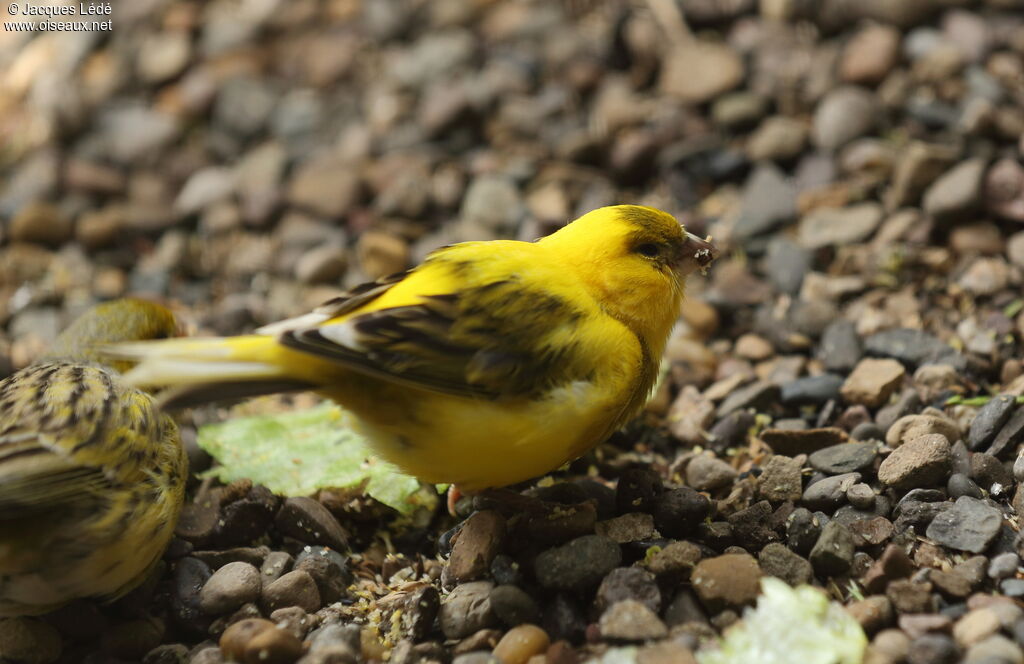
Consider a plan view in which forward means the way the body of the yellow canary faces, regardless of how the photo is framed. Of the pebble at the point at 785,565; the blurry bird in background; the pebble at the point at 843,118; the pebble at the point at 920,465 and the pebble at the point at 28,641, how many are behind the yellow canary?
2

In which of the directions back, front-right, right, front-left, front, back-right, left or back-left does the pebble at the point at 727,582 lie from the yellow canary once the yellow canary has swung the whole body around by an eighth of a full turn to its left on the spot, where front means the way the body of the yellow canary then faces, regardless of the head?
right

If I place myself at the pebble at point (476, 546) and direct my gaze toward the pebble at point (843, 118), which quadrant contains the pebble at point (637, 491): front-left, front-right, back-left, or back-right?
front-right

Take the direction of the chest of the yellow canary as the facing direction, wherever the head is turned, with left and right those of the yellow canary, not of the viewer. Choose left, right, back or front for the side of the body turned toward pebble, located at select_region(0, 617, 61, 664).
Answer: back

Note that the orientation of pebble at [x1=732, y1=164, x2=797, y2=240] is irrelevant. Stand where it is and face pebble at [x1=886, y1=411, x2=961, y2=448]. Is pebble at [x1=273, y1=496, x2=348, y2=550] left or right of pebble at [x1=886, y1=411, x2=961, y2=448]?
right

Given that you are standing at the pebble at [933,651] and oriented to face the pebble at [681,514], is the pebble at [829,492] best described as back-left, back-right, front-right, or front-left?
front-right

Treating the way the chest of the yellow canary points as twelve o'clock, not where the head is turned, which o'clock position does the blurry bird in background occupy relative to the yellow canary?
The blurry bird in background is roughly at 6 o'clock from the yellow canary.

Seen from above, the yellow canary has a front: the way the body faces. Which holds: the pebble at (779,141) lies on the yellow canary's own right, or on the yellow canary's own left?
on the yellow canary's own left

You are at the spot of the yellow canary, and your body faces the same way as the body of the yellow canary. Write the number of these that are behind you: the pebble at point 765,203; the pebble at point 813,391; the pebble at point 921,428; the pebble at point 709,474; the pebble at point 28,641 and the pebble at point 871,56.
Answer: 1

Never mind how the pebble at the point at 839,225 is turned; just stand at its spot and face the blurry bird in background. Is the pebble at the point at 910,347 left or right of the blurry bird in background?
left

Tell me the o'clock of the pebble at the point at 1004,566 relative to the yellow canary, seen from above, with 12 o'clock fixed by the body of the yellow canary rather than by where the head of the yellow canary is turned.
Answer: The pebble is roughly at 1 o'clock from the yellow canary.

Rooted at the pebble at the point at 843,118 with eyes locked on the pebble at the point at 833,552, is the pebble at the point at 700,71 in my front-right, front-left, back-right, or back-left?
back-right

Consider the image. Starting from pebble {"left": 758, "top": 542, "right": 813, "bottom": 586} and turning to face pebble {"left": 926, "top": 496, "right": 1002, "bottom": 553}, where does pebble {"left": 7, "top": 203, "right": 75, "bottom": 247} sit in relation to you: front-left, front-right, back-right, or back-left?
back-left

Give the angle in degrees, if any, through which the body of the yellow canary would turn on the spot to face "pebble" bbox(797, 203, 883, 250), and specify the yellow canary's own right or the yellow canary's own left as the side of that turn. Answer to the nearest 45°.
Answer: approximately 45° to the yellow canary's own left

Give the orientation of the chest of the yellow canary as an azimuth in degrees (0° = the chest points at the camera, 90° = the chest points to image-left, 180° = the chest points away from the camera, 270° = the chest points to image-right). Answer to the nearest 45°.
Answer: approximately 270°

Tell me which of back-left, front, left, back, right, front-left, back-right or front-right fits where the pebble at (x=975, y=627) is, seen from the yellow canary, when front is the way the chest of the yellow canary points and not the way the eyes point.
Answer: front-right

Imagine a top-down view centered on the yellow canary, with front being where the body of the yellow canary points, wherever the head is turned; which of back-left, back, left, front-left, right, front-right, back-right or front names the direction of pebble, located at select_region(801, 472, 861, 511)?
front
